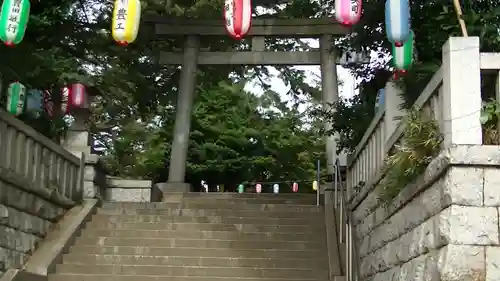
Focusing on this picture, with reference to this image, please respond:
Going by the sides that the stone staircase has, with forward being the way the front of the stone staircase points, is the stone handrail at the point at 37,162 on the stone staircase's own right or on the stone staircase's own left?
on the stone staircase's own right

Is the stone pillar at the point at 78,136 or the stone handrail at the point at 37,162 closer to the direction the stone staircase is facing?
the stone handrail

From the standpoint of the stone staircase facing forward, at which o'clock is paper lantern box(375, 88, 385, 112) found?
The paper lantern is roughly at 8 o'clock from the stone staircase.

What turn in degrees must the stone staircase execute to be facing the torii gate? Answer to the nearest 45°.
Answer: approximately 180°

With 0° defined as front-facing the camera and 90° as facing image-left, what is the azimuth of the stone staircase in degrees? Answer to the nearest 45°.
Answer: approximately 0°

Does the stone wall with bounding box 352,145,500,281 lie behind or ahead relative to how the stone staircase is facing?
ahead

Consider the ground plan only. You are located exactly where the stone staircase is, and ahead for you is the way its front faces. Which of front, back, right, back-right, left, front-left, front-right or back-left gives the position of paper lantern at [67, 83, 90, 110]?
back-right

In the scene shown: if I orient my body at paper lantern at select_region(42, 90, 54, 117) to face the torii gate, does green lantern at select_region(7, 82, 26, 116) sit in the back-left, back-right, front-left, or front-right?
back-right

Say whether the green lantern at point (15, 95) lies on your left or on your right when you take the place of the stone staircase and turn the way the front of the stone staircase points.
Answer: on your right

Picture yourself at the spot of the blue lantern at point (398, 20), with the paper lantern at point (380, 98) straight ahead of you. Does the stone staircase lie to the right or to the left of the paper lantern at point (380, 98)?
left

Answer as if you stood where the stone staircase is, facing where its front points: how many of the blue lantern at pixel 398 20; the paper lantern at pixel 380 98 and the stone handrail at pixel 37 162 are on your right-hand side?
1
